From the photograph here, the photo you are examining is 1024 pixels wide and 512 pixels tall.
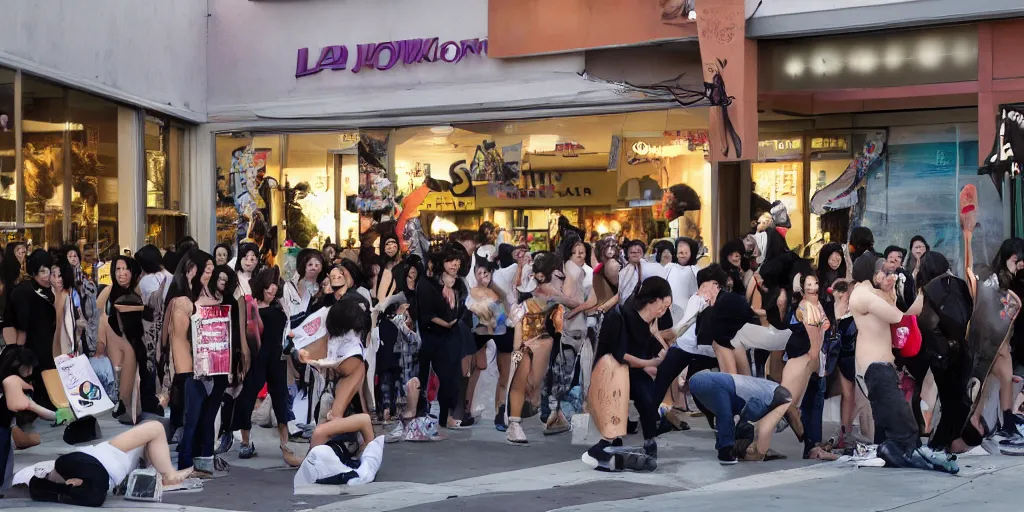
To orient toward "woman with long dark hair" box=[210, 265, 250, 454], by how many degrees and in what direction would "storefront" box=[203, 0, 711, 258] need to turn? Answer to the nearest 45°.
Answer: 0° — it already faces them

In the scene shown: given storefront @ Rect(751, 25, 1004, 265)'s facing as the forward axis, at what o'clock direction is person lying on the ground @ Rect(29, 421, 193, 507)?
The person lying on the ground is roughly at 1 o'clock from the storefront.

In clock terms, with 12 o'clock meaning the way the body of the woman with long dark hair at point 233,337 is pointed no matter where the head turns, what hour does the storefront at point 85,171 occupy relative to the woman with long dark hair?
The storefront is roughly at 4 o'clock from the woman with long dark hair.

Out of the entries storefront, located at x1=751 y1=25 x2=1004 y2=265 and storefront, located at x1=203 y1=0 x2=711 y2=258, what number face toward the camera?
2

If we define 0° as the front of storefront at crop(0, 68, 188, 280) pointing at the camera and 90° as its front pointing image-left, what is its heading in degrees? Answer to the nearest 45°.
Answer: approximately 315°

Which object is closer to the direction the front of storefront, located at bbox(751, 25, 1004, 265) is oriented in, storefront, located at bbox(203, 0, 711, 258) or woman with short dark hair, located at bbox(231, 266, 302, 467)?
the woman with short dark hair

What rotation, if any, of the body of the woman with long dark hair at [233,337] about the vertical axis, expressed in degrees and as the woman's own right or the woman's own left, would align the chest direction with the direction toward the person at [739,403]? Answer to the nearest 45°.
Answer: approximately 135° to the woman's own left

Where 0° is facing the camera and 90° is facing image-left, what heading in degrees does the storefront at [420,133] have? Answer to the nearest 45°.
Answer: approximately 0°

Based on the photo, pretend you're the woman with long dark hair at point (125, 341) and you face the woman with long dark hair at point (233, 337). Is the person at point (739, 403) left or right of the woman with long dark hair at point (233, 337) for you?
left

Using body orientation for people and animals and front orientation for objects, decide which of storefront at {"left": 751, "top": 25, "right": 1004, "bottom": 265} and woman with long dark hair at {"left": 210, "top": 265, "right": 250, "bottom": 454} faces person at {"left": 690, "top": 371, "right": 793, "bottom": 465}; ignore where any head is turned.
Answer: the storefront
